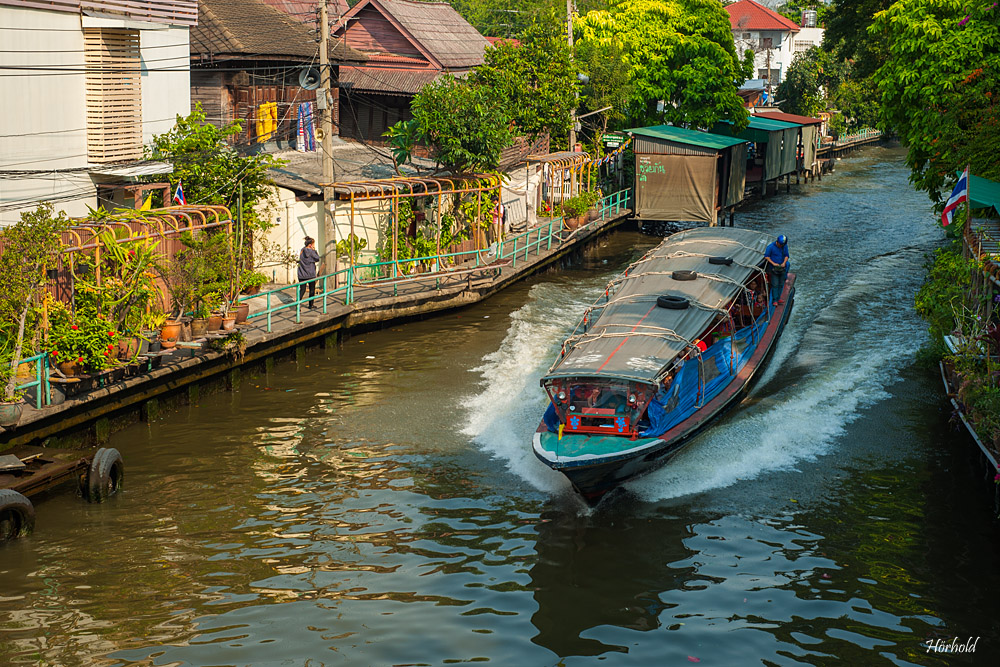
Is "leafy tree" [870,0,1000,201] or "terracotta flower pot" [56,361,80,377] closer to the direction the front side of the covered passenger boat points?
the terracotta flower pot

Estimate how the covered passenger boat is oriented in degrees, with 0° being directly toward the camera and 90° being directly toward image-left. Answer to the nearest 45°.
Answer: approximately 45°

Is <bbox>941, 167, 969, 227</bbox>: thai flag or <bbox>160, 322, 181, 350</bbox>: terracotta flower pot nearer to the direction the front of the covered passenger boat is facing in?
the terracotta flower pot

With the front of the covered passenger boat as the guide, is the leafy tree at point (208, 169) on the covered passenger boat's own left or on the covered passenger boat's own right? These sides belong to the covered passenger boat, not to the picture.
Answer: on the covered passenger boat's own right

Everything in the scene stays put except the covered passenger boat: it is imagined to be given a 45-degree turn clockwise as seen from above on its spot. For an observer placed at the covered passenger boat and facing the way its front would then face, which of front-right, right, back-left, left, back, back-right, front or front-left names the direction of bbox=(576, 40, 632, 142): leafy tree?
right

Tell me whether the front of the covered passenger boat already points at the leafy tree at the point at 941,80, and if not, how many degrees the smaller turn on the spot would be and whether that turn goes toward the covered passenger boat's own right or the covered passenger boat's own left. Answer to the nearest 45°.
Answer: approximately 180°

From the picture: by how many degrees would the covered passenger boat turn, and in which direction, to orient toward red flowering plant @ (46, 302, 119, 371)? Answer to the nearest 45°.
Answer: approximately 45° to its right

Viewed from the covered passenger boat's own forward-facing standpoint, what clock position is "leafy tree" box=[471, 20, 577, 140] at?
The leafy tree is roughly at 4 o'clock from the covered passenger boat.

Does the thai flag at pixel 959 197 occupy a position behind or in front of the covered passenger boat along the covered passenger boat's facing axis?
behind

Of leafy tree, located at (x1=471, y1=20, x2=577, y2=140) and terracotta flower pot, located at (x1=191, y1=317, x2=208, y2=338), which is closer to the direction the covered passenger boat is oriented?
the terracotta flower pot
